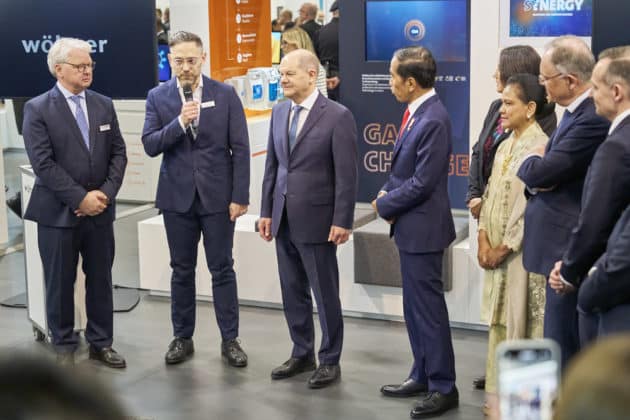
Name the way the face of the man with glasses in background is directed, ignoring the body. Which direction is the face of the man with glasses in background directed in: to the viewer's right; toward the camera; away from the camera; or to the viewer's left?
to the viewer's left

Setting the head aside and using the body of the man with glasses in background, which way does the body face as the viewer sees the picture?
to the viewer's left

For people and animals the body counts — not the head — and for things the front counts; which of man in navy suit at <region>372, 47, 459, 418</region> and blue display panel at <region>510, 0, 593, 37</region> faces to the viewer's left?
the man in navy suit

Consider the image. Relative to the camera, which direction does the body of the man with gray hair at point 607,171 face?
to the viewer's left

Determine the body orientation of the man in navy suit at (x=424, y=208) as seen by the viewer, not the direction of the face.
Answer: to the viewer's left

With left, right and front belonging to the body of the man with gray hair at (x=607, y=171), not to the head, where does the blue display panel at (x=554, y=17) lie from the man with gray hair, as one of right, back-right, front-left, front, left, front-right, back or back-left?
right

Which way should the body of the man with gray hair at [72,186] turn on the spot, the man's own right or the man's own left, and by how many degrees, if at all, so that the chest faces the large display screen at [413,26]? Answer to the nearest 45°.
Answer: approximately 90° to the man's own left

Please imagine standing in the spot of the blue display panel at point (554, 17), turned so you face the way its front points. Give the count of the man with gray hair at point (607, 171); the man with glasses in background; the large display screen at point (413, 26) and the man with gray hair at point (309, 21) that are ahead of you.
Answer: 2

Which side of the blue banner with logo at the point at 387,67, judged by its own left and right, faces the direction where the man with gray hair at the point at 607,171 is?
front

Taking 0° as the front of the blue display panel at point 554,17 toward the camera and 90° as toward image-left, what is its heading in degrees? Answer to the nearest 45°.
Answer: approximately 0°

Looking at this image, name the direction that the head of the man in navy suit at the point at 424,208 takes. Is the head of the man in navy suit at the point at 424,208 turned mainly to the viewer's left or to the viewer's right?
to the viewer's left

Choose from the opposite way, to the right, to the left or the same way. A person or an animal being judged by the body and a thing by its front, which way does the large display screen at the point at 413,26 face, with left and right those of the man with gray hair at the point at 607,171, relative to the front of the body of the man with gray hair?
to the left
